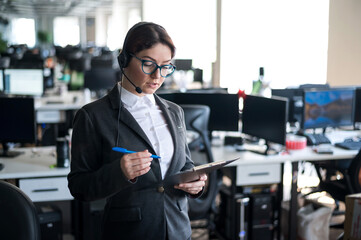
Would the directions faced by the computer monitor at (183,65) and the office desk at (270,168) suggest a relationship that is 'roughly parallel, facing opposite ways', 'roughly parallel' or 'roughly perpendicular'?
roughly parallel

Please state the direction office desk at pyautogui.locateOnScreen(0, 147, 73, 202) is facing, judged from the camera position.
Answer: facing the viewer

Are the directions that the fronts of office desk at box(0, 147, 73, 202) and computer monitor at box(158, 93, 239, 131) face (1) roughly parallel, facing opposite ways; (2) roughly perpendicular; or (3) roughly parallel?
roughly parallel

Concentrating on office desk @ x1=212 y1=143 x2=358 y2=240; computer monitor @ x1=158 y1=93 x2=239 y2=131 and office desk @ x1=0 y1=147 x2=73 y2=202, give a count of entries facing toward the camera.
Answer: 3

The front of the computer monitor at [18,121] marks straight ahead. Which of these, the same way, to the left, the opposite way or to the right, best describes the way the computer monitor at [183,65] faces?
the same way

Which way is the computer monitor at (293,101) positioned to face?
toward the camera

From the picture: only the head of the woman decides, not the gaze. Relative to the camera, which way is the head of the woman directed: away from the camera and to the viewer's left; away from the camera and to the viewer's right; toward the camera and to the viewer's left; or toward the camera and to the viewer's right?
toward the camera and to the viewer's right

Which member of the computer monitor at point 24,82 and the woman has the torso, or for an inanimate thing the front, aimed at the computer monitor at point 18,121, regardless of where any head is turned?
the computer monitor at point 24,82

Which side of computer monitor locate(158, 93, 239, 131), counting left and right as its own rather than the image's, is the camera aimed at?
front

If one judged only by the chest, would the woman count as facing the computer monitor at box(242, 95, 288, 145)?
no

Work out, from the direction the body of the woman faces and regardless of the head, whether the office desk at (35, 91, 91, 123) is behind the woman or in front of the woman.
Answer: behind

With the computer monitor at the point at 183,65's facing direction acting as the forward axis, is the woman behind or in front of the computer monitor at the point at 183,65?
in front

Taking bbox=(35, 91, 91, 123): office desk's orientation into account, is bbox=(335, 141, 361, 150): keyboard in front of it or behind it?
in front

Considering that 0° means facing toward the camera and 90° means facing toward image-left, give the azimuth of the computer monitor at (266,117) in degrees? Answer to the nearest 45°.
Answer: approximately 45°

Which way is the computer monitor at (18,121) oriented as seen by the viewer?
toward the camera

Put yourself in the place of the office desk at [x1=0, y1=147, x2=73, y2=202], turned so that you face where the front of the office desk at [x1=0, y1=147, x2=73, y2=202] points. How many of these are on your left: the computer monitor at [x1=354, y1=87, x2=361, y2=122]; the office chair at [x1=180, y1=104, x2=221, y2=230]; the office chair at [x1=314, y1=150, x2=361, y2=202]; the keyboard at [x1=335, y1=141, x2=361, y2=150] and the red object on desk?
5
